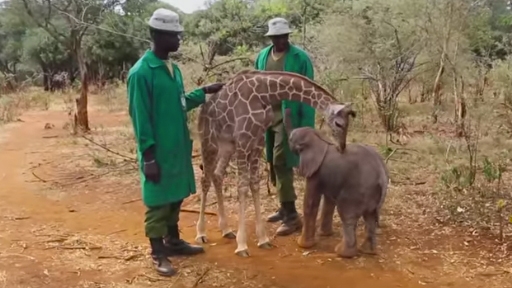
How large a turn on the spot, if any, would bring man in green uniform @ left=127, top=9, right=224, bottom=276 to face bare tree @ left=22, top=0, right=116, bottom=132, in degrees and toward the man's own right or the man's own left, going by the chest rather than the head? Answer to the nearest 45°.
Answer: approximately 90° to the man's own left

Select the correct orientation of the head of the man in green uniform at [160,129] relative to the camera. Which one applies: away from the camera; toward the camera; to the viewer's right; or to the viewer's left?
to the viewer's right

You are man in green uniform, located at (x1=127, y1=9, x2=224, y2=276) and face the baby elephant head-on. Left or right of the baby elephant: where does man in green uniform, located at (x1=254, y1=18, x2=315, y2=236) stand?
left

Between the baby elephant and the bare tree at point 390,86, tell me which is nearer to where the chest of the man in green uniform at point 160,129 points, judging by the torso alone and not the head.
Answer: the baby elephant

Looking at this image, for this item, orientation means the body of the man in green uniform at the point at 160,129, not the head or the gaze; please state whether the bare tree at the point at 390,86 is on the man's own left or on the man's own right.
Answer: on the man's own left

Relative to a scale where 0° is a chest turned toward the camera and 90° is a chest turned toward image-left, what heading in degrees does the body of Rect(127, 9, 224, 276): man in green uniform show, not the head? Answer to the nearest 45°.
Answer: approximately 270°
